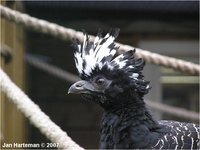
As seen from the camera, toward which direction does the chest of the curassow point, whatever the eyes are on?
to the viewer's left

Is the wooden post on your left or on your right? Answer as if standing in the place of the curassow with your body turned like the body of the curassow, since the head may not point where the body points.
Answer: on your right
